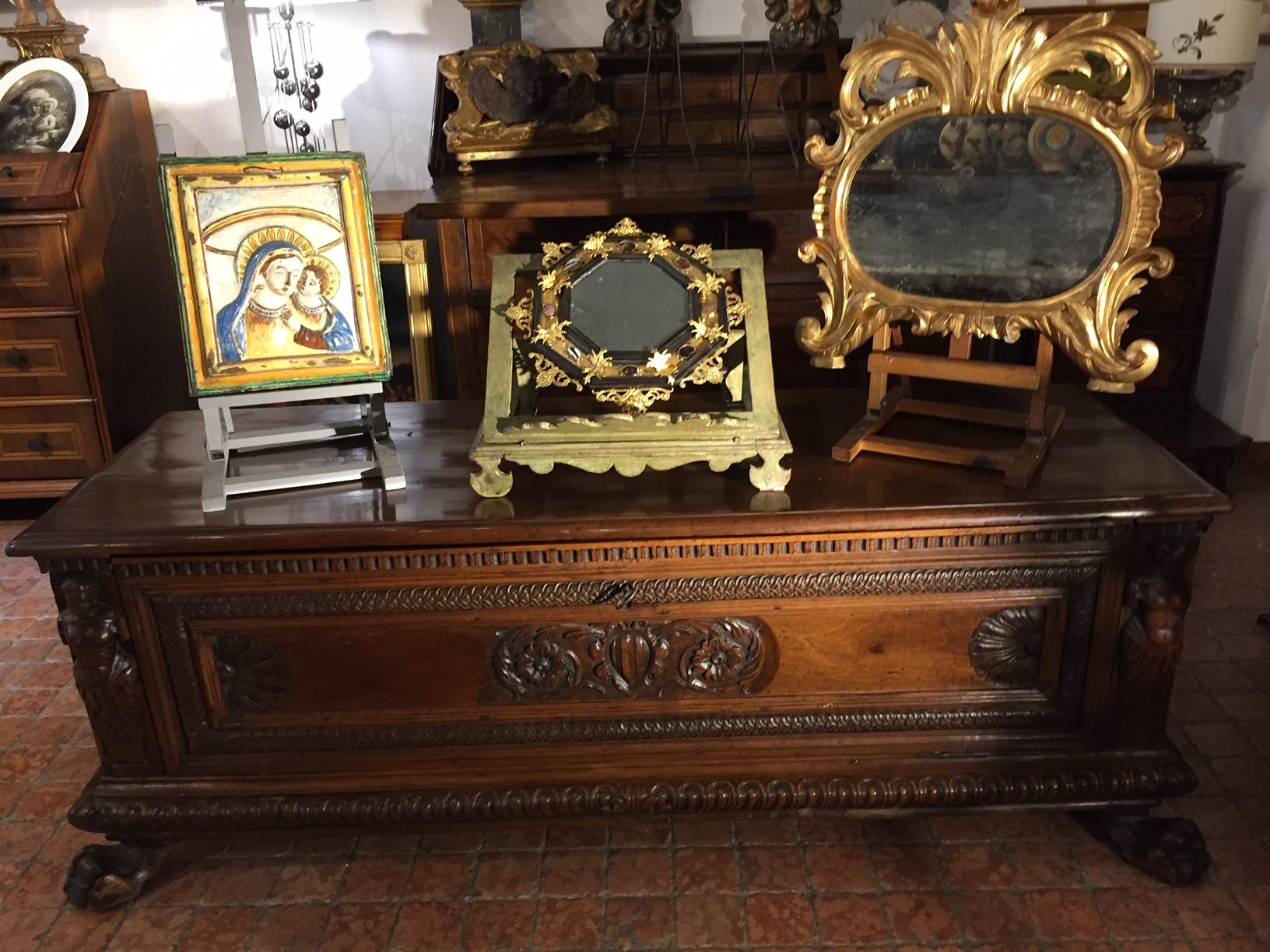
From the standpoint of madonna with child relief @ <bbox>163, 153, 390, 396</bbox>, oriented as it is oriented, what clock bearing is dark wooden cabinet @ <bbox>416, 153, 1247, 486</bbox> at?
The dark wooden cabinet is roughly at 8 o'clock from the madonna with child relief.

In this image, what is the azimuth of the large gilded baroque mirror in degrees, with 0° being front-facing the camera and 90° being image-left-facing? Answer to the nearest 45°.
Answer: approximately 0°

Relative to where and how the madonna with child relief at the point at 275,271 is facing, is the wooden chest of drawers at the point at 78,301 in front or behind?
behind

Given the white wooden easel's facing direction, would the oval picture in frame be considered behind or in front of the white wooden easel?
behind

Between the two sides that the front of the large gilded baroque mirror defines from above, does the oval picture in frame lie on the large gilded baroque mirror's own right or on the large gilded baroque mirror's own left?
on the large gilded baroque mirror's own right

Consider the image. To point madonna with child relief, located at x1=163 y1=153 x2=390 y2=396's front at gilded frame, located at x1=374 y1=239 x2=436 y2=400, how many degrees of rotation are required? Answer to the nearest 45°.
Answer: approximately 180°

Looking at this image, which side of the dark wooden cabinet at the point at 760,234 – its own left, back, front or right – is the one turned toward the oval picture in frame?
right

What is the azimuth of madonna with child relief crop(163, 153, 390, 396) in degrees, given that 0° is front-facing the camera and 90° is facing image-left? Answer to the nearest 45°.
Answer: approximately 0°
